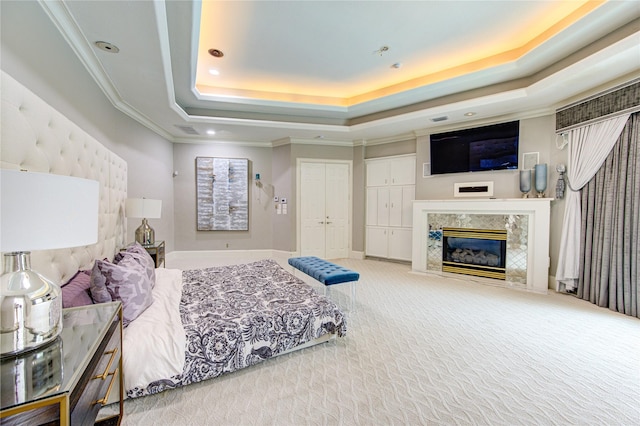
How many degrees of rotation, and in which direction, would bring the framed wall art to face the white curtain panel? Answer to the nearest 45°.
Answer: approximately 45° to its left

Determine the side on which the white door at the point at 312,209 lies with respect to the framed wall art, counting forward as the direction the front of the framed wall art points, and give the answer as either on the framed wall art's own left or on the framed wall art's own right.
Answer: on the framed wall art's own left

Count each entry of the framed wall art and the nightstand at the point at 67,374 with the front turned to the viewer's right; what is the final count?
1

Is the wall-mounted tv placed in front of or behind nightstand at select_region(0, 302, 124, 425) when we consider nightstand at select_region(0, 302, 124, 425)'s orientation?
in front

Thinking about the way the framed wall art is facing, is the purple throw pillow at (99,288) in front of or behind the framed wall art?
in front

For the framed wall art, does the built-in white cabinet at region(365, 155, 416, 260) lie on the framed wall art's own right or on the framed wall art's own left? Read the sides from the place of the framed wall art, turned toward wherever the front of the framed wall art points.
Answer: on the framed wall art's own left

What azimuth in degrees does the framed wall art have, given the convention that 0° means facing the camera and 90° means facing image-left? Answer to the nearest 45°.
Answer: approximately 0°

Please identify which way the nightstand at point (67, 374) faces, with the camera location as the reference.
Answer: facing to the right of the viewer

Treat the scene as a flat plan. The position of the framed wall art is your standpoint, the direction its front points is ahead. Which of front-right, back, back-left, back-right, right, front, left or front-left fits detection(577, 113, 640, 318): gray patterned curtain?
front-left

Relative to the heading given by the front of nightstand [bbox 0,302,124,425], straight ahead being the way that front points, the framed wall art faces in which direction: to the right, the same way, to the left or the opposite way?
to the right

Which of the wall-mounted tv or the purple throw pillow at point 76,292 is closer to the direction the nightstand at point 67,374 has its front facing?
the wall-mounted tv
